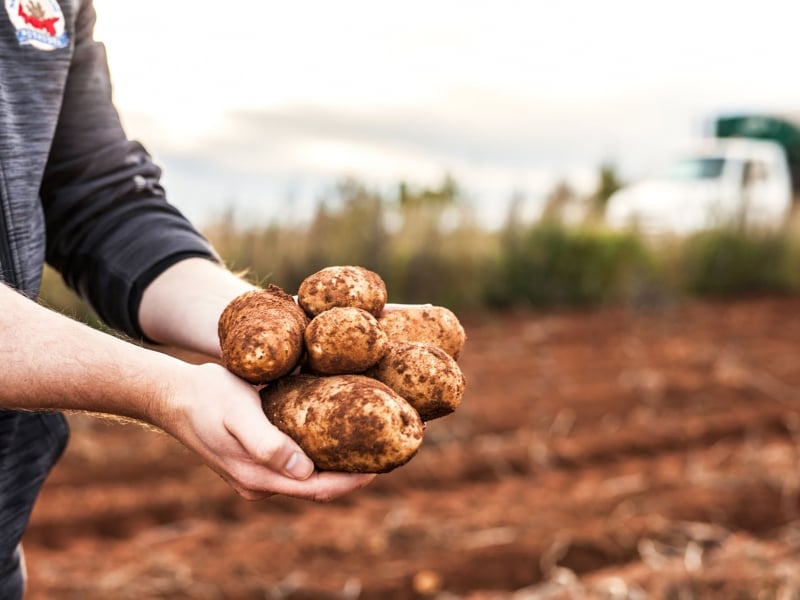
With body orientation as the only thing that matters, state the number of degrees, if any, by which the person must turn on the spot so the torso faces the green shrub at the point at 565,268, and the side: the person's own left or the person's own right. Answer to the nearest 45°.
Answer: approximately 90° to the person's own left

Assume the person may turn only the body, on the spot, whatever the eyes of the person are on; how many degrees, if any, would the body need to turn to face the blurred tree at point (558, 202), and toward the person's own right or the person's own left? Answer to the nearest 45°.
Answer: approximately 90° to the person's own left

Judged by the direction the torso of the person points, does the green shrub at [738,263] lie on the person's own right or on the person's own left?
on the person's own left

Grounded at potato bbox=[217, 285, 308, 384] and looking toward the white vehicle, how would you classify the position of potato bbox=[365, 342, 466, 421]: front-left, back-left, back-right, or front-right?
front-right
